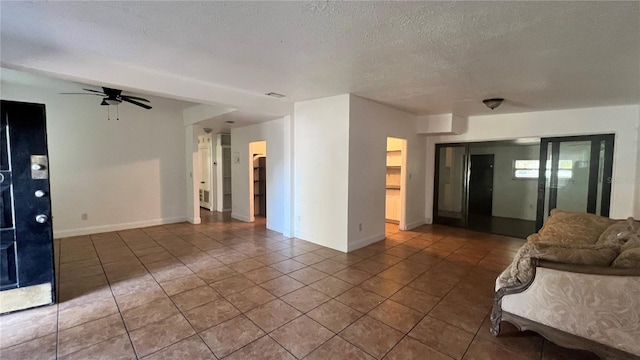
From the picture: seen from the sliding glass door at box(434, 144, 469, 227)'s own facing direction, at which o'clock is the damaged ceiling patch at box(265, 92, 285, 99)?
The damaged ceiling patch is roughly at 1 o'clock from the sliding glass door.

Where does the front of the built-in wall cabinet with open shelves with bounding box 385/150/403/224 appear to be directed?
toward the camera

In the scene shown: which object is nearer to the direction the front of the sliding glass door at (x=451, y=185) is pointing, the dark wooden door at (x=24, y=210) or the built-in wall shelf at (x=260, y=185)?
the dark wooden door

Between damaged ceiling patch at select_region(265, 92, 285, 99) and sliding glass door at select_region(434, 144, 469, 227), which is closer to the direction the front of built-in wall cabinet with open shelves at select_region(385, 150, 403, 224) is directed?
the damaged ceiling patch

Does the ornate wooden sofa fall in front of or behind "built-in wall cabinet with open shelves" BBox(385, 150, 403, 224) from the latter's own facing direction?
in front

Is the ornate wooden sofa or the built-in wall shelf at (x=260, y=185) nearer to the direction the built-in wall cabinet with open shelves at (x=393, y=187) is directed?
the ornate wooden sofa

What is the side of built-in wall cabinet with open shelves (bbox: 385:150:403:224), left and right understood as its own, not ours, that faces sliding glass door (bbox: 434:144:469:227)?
left

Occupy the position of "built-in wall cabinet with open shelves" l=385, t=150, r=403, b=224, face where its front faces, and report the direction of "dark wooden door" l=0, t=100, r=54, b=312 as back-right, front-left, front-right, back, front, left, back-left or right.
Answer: front-right

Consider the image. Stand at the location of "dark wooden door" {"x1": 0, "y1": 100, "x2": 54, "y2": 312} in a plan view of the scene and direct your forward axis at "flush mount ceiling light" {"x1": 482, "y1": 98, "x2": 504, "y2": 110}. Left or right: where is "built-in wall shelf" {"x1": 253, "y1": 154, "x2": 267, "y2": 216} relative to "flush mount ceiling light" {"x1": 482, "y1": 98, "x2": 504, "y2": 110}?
left

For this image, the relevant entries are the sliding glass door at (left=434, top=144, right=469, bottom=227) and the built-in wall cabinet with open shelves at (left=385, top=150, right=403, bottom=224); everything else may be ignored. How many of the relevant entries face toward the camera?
2

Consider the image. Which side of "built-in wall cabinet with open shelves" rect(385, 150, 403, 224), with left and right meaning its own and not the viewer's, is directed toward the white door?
right

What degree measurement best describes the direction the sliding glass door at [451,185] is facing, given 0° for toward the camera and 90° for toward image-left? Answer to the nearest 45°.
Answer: approximately 0°

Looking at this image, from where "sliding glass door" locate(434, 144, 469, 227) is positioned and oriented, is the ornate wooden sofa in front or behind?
in front

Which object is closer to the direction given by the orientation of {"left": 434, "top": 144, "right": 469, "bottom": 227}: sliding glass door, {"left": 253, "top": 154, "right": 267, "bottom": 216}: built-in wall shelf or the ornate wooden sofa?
the ornate wooden sofa

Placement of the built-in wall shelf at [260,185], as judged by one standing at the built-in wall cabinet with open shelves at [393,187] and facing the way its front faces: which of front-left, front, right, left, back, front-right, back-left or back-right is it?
right

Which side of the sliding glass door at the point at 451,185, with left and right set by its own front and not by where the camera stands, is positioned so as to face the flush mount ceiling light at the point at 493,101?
front
